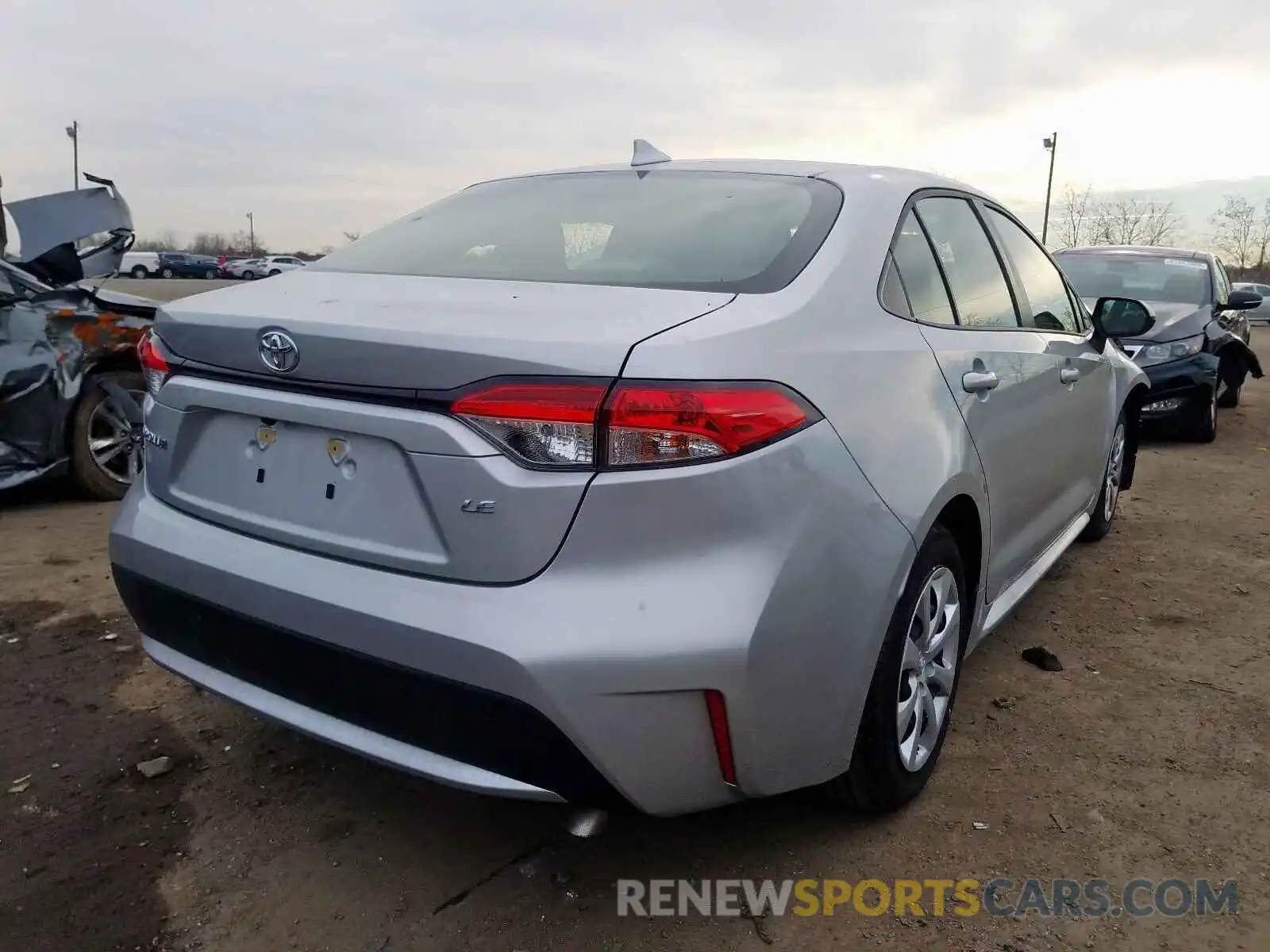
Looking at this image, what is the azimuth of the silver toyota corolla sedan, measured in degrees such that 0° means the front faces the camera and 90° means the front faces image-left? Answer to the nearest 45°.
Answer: approximately 225°

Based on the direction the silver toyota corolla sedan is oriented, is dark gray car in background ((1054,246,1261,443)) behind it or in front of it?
in front
